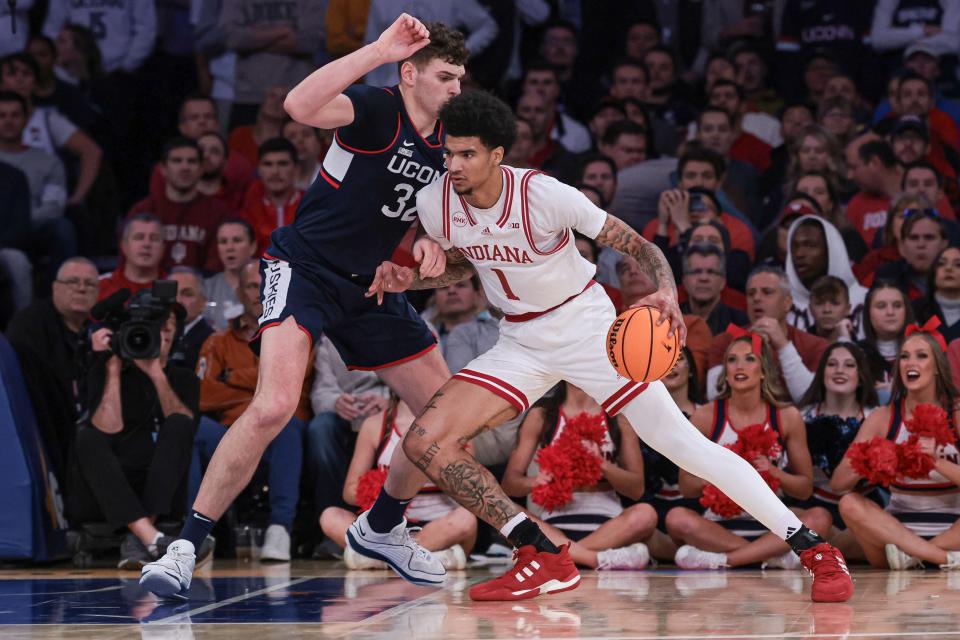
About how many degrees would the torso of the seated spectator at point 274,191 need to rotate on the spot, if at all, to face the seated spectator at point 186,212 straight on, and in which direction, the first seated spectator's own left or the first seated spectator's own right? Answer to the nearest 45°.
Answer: approximately 90° to the first seated spectator's own right

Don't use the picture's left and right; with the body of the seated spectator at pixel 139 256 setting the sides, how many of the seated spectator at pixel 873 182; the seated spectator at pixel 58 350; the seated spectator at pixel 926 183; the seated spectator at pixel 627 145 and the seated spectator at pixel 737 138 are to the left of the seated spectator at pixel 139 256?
4

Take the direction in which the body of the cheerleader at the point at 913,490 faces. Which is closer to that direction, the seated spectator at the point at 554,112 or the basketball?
the basketball

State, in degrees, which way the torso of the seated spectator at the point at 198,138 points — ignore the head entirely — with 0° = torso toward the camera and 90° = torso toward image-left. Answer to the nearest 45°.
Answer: approximately 0°

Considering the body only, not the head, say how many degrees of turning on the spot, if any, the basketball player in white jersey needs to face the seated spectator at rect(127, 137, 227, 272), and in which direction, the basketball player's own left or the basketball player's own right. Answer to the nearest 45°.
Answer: approximately 90° to the basketball player's own right

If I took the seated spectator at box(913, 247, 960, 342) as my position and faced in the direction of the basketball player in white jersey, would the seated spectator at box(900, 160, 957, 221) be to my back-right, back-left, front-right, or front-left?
back-right

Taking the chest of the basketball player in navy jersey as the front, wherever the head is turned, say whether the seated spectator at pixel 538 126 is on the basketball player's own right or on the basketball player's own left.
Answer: on the basketball player's own left
